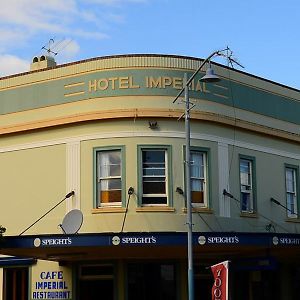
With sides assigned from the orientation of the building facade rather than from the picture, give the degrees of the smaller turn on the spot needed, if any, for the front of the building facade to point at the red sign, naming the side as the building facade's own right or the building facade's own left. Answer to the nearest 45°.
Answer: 0° — it already faces it

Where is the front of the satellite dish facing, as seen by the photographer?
facing the viewer and to the left of the viewer

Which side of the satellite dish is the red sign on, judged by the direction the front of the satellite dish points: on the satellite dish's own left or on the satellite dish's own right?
on the satellite dish's own left

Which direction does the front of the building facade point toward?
toward the camera
